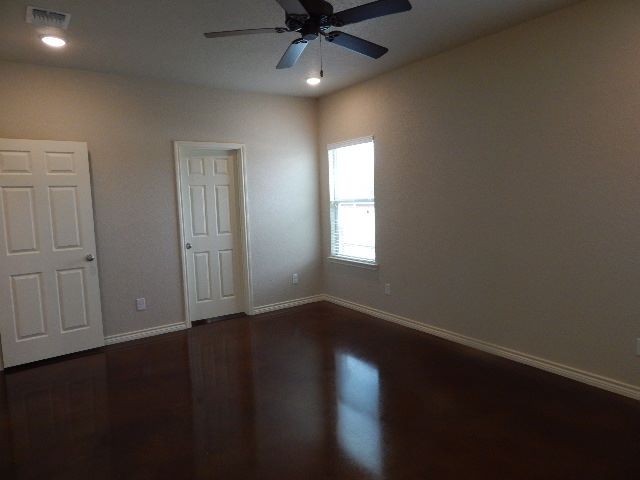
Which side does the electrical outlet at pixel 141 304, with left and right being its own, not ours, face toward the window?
left

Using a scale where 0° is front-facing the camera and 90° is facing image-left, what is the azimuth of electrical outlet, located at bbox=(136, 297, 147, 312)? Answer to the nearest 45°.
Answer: approximately 0°

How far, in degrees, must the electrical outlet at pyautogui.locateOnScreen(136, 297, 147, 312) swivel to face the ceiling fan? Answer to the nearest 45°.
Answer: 0° — it already faces it

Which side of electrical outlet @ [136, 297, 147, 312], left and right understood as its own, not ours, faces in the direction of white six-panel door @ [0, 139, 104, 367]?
right

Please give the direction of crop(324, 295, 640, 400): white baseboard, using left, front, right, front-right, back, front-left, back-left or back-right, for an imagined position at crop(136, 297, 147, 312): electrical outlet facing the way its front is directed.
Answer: front-left
